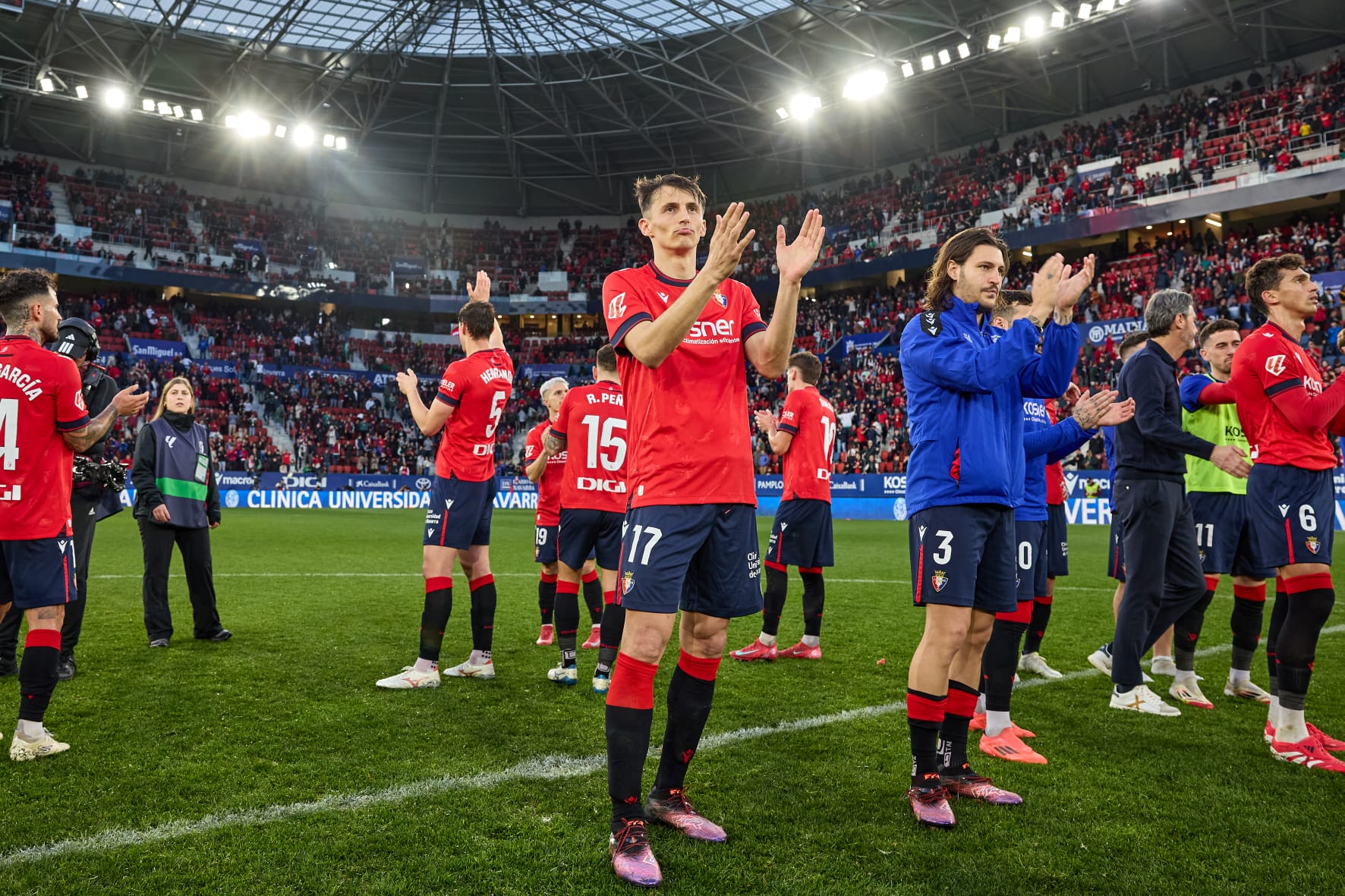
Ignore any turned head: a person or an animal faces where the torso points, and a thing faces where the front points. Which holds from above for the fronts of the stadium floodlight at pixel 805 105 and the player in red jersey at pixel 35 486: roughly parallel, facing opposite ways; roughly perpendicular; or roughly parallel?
roughly parallel, facing opposite ways

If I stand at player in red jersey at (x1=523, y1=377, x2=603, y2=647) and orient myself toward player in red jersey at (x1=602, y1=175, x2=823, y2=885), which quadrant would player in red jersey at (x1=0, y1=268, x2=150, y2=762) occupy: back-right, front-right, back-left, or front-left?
front-right

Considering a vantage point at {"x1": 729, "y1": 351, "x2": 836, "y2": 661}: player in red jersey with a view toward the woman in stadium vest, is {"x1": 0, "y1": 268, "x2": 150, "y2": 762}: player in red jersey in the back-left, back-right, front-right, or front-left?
front-left

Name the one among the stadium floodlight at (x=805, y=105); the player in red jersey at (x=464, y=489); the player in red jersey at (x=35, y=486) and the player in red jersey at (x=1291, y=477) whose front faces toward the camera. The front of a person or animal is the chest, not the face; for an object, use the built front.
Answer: the stadium floodlight

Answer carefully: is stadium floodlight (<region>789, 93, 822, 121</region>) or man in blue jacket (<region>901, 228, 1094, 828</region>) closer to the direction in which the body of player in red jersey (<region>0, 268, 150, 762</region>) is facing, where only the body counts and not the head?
the stadium floodlight

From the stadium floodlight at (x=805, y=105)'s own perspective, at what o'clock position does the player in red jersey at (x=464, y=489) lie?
The player in red jersey is roughly at 12 o'clock from the stadium floodlight.

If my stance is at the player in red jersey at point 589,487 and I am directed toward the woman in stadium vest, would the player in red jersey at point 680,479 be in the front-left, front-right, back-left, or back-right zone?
back-left

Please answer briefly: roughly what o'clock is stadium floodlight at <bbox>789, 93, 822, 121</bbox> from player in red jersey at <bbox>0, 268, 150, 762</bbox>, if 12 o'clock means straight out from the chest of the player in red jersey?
The stadium floodlight is roughly at 12 o'clock from the player in red jersey.

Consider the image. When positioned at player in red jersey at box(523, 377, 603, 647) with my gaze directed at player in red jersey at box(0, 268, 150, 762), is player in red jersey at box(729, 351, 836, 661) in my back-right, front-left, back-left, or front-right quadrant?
back-left

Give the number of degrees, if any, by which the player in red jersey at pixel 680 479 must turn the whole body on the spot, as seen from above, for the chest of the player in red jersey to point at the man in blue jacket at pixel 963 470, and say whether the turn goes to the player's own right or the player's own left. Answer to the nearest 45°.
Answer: approximately 45° to the player's own left

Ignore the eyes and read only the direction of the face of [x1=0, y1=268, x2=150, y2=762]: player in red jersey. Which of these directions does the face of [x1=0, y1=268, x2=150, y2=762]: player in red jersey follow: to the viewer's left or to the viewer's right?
to the viewer's right

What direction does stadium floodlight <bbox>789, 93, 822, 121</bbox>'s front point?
toward the camera

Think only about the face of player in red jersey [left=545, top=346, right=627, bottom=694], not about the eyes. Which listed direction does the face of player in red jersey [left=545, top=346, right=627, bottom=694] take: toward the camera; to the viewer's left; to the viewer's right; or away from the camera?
away from the camera
